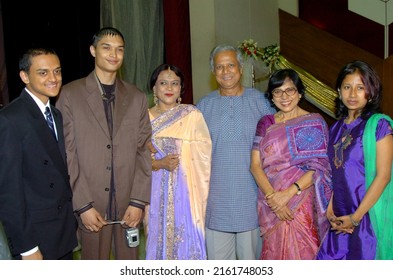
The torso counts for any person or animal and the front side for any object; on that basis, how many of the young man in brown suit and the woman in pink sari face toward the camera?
2

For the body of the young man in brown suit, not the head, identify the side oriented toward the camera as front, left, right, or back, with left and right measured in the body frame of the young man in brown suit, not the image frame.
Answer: front

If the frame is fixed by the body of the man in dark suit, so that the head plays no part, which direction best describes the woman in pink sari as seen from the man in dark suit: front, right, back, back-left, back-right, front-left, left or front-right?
front-left

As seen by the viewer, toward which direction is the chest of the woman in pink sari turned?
toward the camera

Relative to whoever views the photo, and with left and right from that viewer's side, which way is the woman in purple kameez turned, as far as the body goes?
facing the viewer and to the left of the viewer

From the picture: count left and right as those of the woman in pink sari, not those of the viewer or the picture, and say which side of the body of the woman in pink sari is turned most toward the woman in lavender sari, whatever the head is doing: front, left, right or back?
right

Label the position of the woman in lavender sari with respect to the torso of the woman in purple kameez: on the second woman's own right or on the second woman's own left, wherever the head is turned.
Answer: on the second woman's own right

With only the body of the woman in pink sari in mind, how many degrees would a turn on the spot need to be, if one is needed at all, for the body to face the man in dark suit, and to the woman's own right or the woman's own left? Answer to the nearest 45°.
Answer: approximately 45° to the woman's own right

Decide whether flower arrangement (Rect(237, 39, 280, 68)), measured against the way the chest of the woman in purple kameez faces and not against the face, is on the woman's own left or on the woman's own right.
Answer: on the woman's own right

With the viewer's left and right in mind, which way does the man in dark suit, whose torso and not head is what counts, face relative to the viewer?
facing the viewer and to the right of the viewer
